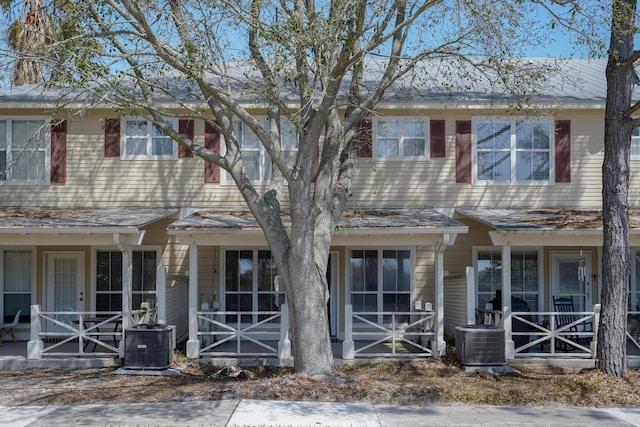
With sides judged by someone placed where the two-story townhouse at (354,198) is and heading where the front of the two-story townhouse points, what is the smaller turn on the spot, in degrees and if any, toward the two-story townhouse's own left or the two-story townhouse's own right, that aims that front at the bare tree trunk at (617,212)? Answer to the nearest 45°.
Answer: approximately 45° to the two-story townhouse's own left

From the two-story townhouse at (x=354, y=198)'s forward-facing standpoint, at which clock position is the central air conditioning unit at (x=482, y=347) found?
The central air conditioning unit is roughly at 11 o'clock from the two-story townhouse.

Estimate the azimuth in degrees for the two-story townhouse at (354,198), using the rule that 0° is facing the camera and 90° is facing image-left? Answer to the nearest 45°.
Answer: approximately 0°
